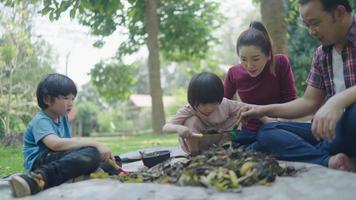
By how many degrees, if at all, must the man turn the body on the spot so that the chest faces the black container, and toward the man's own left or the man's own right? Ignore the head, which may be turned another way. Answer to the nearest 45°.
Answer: approximately 45° to the man's own right

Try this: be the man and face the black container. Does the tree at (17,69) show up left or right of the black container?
right

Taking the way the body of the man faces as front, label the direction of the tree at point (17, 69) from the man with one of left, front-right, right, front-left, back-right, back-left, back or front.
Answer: right

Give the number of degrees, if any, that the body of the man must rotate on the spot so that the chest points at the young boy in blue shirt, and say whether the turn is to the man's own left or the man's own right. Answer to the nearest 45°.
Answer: approximately 45° to the man's own right

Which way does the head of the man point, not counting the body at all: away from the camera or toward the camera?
toward the camera

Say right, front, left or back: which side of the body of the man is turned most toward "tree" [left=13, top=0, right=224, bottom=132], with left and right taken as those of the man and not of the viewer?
right

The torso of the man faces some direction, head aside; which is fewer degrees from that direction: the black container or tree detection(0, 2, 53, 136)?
the black container

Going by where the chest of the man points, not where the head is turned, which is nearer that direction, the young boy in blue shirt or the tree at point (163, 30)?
the young boy in blue shirt

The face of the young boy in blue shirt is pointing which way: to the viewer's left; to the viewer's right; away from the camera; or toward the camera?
to the viewer's right

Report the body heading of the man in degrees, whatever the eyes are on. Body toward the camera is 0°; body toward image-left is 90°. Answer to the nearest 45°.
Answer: approximately 45°

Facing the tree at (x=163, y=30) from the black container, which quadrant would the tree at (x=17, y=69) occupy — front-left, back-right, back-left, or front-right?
front-left
